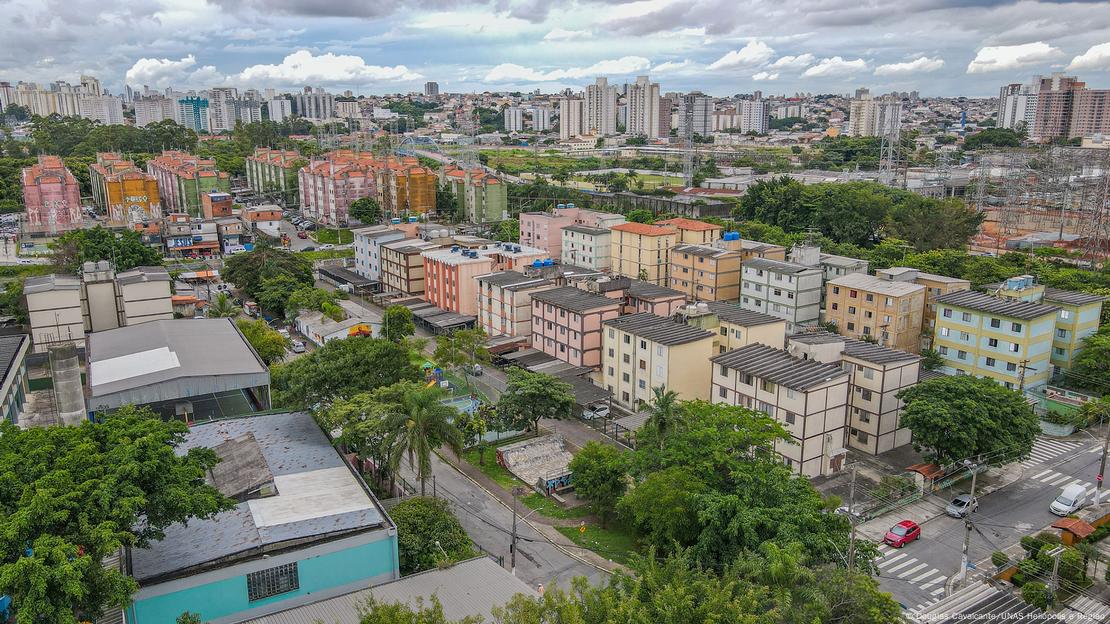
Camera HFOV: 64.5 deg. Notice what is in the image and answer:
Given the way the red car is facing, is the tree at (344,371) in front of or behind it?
in front

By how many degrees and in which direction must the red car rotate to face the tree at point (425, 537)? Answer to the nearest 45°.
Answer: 0° — it already faces it

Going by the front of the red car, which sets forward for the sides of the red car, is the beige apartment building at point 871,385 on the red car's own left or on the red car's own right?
on the red car's own right

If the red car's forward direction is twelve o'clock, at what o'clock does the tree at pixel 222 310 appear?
The tree is roughly at 2 o'clock from the red car.

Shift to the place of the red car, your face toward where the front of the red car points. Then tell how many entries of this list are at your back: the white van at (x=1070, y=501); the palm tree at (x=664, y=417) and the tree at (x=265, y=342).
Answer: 1

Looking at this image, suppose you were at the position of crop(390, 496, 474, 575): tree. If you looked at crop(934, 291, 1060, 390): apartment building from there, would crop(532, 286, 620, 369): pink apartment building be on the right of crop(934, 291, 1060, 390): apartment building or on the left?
left

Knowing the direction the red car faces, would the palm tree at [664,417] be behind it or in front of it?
in front

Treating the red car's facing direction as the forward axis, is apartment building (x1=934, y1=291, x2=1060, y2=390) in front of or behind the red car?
behind

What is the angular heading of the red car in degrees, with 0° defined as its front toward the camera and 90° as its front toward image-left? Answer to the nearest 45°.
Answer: approximately 45°

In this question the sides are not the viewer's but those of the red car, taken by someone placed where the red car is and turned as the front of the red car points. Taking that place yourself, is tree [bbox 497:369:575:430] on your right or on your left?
on your right

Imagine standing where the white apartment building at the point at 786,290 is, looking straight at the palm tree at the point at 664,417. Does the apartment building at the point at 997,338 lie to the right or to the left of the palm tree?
left

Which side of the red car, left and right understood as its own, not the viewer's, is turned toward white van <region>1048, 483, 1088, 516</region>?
back

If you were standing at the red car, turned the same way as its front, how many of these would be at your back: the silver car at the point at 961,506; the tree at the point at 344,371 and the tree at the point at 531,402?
1
